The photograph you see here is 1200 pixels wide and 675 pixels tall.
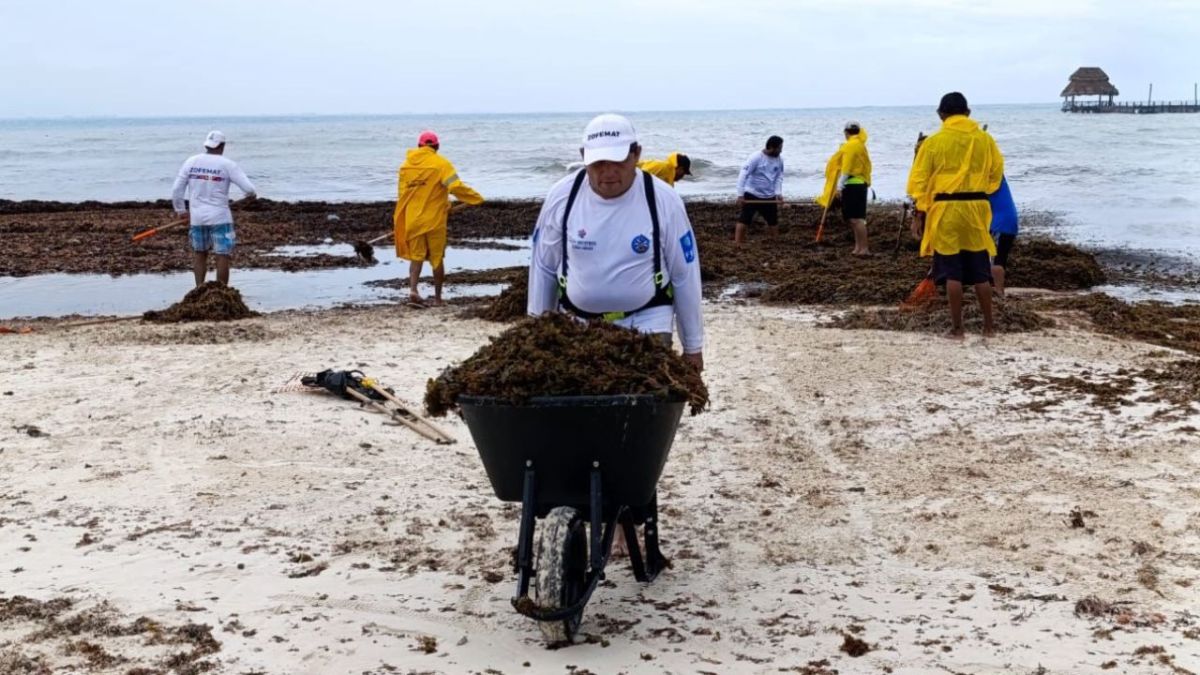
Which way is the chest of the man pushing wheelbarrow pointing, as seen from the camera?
toward the camera

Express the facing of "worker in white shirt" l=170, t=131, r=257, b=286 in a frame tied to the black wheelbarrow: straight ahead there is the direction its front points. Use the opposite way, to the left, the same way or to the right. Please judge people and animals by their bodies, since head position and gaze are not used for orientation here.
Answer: the opposite way

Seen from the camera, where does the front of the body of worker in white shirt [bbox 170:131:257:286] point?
away from the camera

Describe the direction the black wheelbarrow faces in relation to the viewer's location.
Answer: facing the viewer

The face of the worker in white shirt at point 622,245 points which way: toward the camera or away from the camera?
toward the camera

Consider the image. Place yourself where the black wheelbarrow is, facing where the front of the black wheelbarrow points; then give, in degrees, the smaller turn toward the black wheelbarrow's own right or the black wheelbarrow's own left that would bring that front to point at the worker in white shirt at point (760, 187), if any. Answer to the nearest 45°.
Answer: approximately 180°

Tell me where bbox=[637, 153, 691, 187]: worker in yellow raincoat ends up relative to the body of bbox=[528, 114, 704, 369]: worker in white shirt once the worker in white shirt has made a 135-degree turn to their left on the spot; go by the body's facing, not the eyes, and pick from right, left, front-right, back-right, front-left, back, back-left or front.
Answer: front-left

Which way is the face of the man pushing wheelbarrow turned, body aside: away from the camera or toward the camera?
toward the camera

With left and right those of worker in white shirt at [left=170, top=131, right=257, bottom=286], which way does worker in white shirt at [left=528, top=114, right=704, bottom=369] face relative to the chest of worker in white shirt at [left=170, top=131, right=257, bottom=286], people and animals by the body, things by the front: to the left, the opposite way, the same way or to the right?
the opposite way

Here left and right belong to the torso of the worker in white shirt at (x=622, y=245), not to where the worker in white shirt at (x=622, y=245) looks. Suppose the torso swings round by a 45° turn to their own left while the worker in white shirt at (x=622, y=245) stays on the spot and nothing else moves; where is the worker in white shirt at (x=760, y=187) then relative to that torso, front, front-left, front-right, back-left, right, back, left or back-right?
back-left
